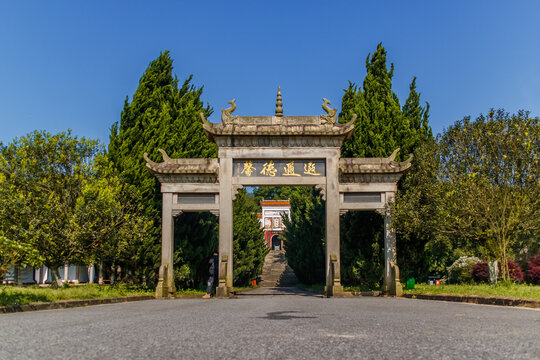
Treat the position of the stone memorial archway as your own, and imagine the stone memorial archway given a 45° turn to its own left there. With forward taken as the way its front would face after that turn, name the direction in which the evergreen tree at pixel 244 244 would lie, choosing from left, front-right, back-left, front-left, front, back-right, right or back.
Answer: back-left

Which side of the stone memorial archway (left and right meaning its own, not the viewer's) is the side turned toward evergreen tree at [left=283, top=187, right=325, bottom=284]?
back

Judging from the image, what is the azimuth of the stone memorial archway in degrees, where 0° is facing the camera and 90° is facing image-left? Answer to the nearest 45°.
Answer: approximately 0°

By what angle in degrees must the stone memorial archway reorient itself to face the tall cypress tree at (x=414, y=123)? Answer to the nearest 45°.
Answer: approximately 135° to its left

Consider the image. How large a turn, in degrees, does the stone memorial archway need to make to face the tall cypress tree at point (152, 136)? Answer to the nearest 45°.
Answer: approximately 135° to its right
